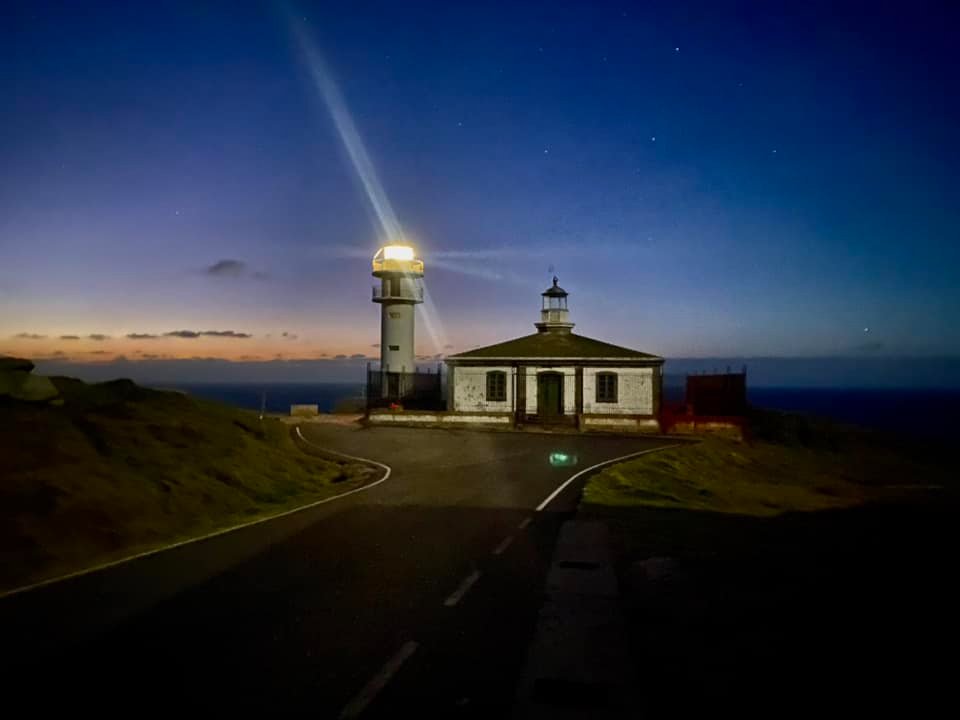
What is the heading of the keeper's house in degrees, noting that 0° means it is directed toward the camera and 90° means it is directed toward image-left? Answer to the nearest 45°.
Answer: approximately 0°

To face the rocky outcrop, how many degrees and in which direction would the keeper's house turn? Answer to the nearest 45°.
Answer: approximately 45° to its right

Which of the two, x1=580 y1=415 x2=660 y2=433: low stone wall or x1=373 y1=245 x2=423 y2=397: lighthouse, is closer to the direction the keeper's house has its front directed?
the low stone wall

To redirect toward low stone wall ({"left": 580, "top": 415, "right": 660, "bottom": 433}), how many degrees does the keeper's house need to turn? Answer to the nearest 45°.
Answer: approximately 45° to its left

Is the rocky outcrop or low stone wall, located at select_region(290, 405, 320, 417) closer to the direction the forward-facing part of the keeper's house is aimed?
the rocky outcrop

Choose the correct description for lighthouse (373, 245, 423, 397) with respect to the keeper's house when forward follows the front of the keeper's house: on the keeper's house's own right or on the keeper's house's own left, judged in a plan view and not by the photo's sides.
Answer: on the keeper's house's own right

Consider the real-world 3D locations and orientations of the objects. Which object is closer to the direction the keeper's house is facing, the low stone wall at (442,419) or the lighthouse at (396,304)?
the low stone wall
